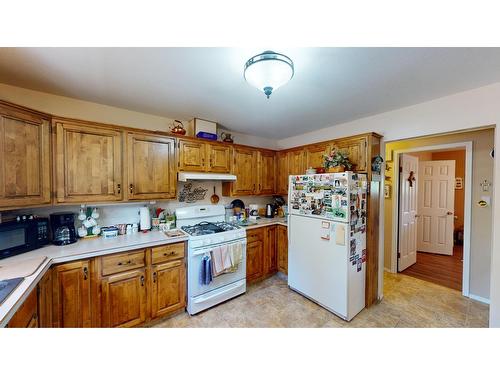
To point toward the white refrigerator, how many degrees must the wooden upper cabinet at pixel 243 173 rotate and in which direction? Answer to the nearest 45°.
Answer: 0° — it already faces it

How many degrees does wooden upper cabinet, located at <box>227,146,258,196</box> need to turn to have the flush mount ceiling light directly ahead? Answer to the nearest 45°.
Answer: approximately 45° to its right

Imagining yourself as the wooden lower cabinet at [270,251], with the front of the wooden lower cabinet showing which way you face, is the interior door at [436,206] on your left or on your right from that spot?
on your left

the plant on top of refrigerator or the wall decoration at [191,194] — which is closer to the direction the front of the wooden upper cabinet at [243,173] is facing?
the plant on top of refrigerator

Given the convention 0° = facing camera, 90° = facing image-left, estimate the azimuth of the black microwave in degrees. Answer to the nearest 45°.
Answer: approximately 315°

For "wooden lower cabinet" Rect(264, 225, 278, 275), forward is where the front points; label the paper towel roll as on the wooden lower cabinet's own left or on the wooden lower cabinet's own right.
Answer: on the wooden lower cabinet's own right

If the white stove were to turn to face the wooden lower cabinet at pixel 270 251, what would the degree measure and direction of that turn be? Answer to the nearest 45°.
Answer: approximately 90° to its left

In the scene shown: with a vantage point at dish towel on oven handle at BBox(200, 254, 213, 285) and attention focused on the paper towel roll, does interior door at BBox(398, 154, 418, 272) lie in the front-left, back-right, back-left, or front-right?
back-right

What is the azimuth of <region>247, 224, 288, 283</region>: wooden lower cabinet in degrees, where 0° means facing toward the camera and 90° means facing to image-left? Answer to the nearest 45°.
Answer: approximately 315°
